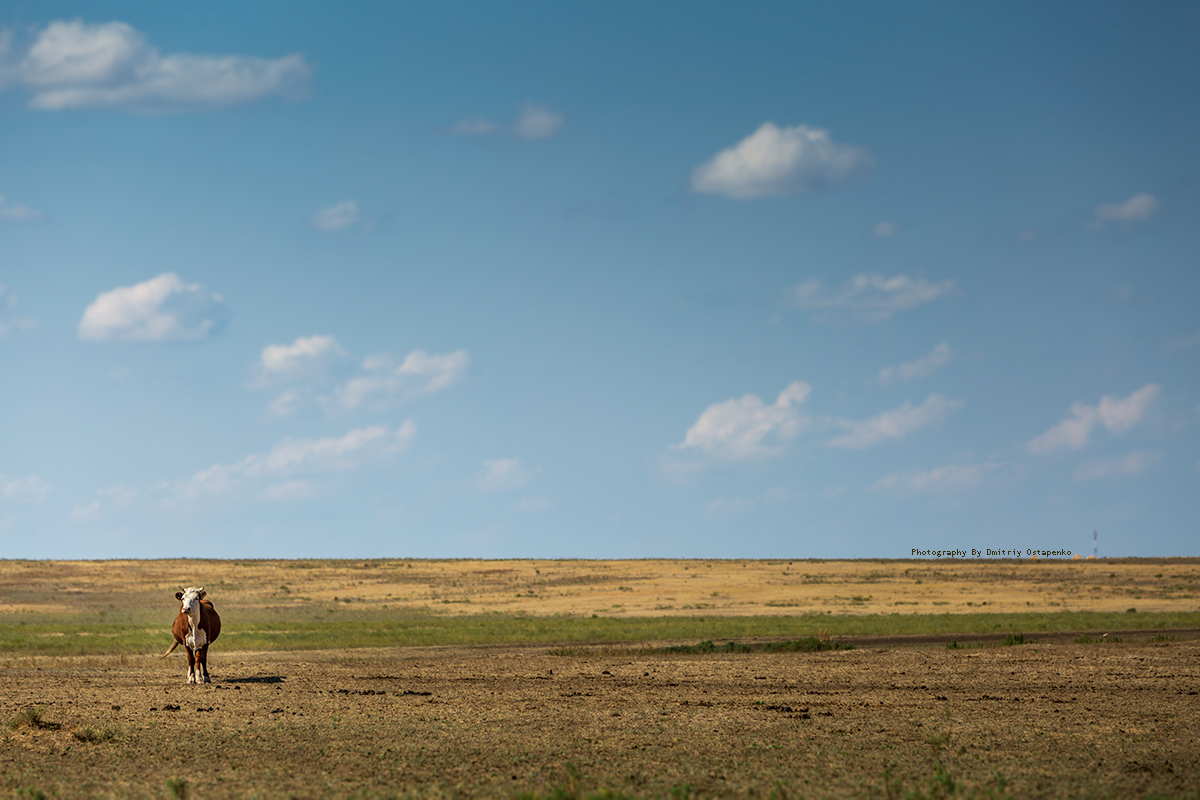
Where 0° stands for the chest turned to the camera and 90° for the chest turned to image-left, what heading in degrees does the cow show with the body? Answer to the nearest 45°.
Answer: approximately 0°

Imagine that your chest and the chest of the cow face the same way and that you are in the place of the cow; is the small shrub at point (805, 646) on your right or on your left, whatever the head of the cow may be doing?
on your left
